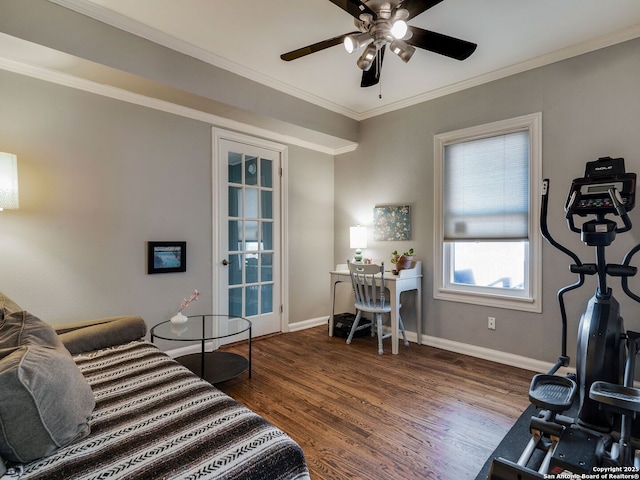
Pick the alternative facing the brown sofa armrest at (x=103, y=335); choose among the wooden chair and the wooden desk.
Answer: the wooden desk

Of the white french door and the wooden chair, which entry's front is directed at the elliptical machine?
the white french door

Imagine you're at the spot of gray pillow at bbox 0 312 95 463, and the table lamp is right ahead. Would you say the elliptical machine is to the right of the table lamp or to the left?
right

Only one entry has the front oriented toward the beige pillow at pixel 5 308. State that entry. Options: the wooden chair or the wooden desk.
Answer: the wooden desk

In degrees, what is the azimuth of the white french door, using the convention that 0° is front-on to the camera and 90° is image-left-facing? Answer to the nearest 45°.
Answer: approximately 315°

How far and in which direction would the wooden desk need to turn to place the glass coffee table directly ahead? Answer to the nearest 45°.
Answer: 0° — it already faces it

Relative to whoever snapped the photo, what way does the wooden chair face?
facing away from the viewer and to the right of the viewer

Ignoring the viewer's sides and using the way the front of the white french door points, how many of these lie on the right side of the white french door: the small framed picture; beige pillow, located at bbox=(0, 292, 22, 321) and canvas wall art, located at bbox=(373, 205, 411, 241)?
2

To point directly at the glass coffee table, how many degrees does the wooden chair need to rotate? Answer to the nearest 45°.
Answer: approximately 180°

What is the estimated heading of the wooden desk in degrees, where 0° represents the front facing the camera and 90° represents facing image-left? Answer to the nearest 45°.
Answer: approximately 45°
